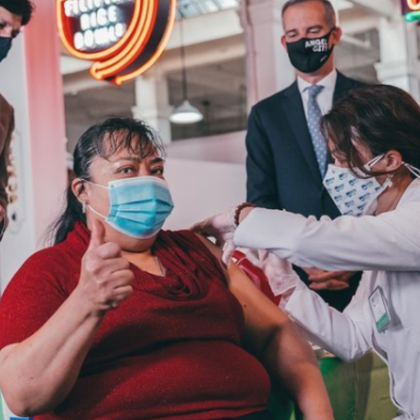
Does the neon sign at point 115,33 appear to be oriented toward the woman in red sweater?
yes

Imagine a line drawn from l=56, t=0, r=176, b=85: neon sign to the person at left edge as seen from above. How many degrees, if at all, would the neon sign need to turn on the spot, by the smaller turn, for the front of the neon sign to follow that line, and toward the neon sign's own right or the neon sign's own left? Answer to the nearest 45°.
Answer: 0° — it already faces them

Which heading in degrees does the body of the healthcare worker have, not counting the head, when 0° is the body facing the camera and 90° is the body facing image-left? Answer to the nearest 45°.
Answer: approximately 90°

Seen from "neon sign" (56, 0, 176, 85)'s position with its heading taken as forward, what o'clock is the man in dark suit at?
The man in dark suit is roughly at 11 o'clock from the neon sign.

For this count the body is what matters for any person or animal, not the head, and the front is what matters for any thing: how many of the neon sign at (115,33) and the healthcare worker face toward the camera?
1

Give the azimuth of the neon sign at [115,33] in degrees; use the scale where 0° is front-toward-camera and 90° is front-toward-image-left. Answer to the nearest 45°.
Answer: approximately 0°

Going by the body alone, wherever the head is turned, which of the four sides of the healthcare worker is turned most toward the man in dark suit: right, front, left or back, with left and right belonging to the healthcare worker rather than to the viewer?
right
